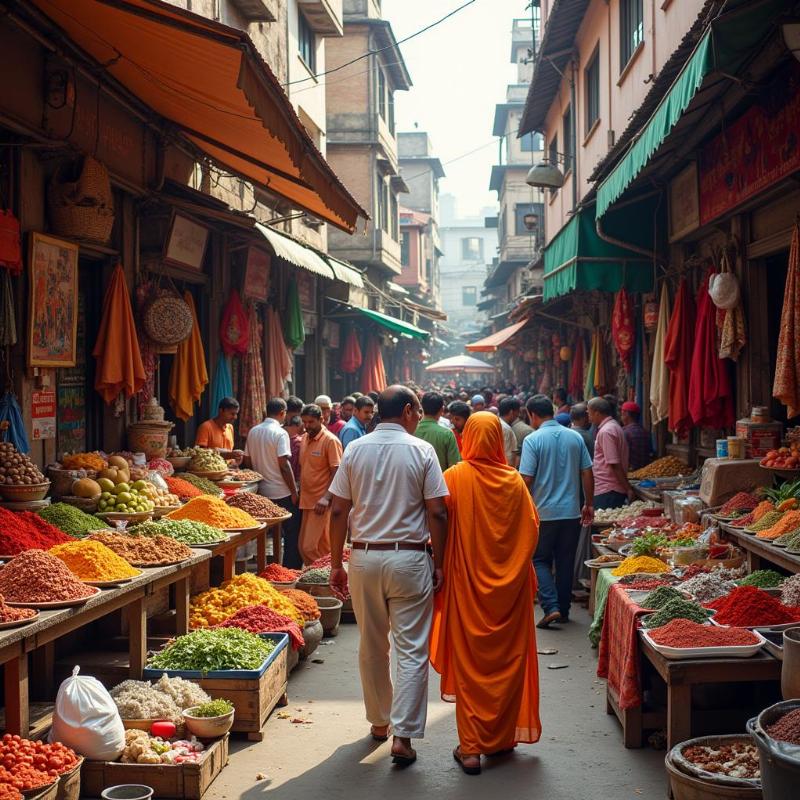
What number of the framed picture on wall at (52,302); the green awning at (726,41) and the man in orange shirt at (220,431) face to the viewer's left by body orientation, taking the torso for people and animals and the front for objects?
1

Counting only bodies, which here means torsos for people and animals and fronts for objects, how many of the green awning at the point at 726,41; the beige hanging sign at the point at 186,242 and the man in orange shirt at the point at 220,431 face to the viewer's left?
1

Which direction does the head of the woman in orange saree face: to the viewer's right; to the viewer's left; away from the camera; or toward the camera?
away from the camera

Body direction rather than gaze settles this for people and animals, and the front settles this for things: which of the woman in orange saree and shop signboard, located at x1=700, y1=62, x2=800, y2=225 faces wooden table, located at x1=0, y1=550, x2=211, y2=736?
the shop signboard

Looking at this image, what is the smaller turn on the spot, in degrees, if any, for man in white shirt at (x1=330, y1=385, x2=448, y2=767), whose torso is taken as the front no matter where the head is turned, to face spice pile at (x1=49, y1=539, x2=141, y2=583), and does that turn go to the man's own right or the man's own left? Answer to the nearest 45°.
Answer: approximately 90° to the man's own left

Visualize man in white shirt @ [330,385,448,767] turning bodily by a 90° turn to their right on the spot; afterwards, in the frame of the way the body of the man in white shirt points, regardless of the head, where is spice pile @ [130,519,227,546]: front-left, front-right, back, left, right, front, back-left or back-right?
back-left

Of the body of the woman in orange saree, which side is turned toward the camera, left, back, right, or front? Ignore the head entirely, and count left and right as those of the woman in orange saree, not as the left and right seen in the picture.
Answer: back

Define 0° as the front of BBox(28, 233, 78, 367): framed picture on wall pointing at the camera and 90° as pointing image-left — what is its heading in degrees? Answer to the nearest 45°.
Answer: approximately 315°

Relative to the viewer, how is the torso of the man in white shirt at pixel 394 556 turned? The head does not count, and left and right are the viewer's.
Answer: facing away from the viewer

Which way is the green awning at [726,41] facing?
to the viewer's left

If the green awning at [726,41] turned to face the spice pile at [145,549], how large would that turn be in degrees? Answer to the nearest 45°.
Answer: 0° — it already faces it

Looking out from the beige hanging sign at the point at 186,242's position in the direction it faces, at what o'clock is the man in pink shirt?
The man in pink shirt is roughly at 11 o'clock from the beige hanging sign.

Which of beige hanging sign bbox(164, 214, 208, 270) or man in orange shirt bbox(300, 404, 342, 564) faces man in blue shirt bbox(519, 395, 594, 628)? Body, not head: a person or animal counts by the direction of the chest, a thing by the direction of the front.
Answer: the beige hanging sign

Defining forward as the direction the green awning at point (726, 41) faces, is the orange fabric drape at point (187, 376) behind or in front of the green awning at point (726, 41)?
in front
